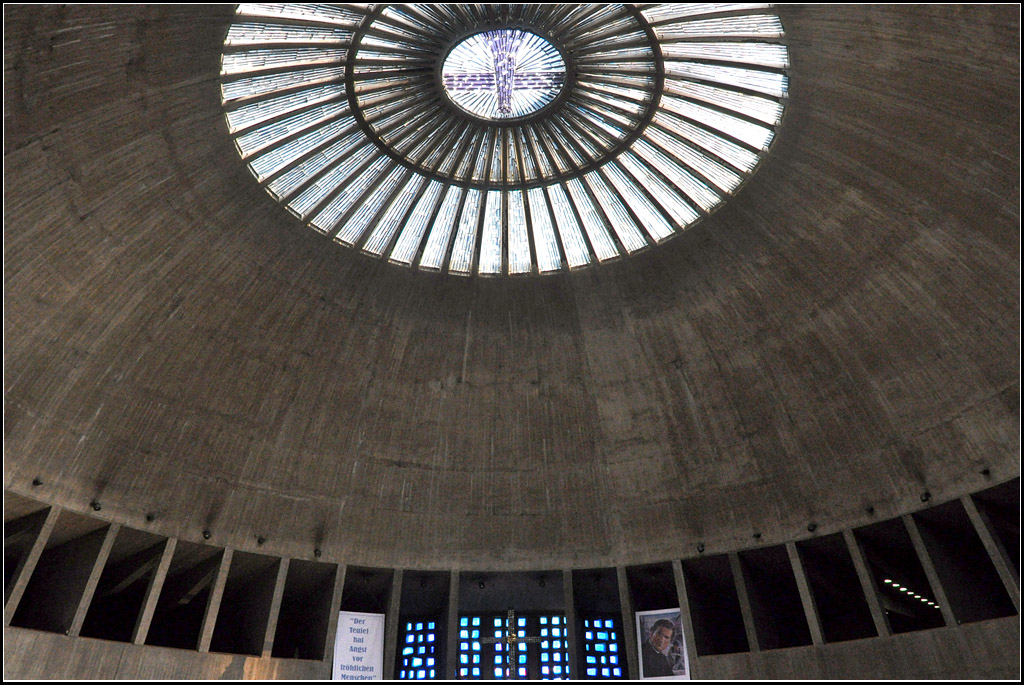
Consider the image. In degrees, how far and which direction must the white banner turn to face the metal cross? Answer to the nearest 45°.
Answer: approximately 90° to its left

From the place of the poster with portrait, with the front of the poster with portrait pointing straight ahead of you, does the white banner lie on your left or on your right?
on your right

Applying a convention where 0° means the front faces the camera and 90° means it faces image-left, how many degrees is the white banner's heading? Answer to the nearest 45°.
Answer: approximately 0°

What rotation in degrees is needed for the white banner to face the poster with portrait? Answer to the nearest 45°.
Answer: approximately 90° to its left

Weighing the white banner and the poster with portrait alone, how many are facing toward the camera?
2

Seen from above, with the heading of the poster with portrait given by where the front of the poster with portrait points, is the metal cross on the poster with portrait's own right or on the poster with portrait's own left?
on the poster with portrait's own right
